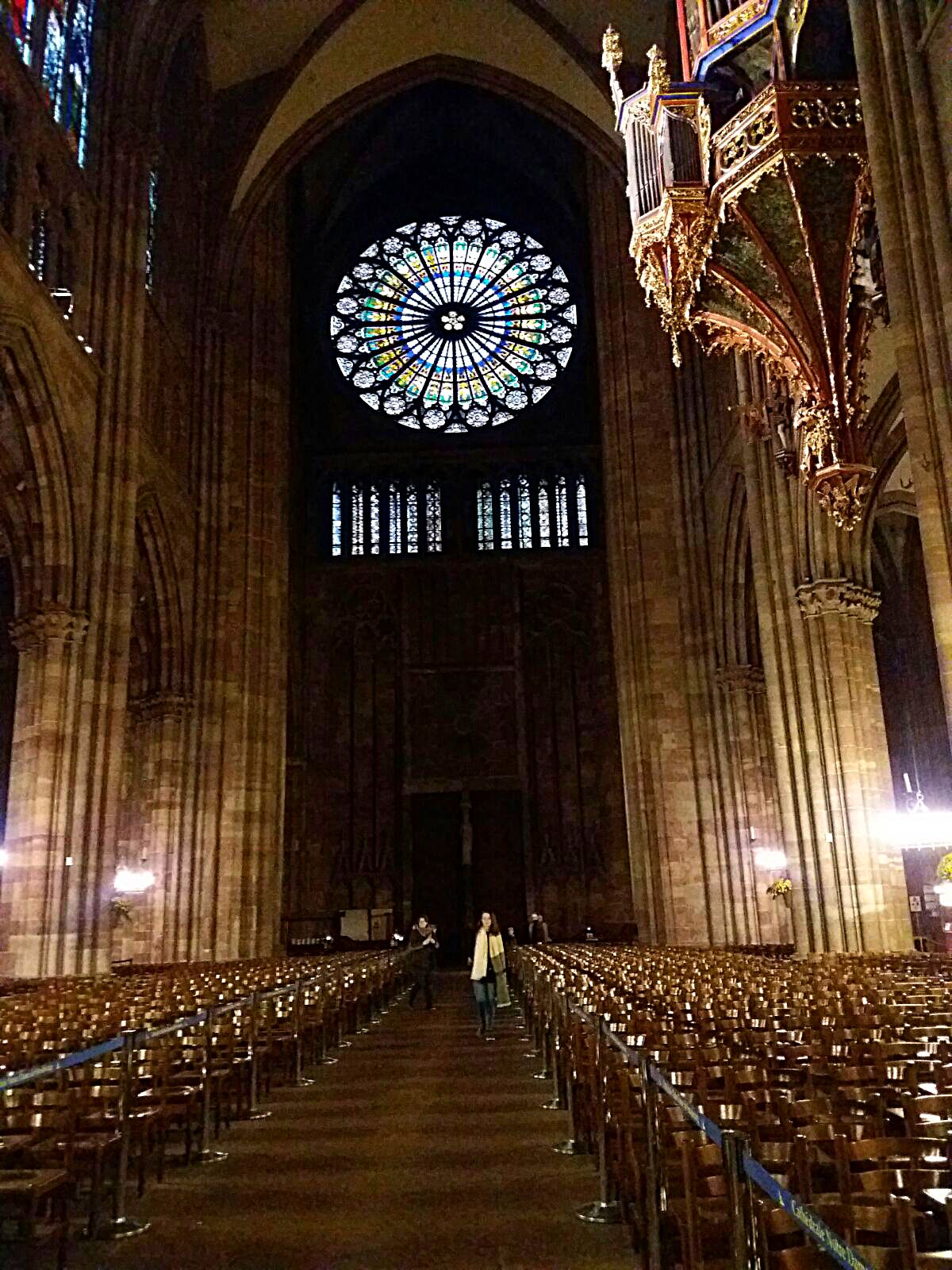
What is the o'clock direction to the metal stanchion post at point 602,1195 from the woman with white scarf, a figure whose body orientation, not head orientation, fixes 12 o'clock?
The metal stanchion post is roughly at 12 o'clock from the woman with white scarf.

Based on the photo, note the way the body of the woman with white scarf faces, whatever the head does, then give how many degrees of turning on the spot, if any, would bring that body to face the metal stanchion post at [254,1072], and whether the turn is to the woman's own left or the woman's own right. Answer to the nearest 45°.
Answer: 0° — they already face it

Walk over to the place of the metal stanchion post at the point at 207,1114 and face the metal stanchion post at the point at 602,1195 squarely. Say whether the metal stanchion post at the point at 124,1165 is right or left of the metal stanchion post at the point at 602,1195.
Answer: right

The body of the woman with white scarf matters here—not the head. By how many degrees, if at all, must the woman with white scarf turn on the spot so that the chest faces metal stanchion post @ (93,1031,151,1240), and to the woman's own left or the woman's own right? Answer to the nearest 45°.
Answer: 0° — they already face it

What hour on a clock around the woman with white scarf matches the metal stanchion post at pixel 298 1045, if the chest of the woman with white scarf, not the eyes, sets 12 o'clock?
The metal stanchion post is roughly at 1 o'clock from the woman with white scarf.

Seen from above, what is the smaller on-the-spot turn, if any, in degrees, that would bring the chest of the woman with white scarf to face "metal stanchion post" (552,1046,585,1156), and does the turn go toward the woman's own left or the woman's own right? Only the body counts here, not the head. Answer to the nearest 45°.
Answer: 0° — they already face it

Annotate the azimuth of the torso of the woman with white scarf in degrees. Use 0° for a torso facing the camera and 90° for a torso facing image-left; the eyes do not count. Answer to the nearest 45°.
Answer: approximately 0°

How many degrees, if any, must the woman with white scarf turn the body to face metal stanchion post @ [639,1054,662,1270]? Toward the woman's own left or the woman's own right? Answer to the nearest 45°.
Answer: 0° — they already face it

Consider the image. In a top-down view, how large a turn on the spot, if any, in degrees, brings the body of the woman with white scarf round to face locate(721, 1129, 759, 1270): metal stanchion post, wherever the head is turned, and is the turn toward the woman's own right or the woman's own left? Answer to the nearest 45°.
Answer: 0° — they already face it

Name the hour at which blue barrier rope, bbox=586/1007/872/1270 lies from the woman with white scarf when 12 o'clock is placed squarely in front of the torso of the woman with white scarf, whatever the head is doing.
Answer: The blue barrier rope is roughly at 12 o'clock from the woman with white scarf.

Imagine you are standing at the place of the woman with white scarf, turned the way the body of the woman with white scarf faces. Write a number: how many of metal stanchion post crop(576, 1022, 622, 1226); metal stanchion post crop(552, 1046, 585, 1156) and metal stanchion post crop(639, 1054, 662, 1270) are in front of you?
3

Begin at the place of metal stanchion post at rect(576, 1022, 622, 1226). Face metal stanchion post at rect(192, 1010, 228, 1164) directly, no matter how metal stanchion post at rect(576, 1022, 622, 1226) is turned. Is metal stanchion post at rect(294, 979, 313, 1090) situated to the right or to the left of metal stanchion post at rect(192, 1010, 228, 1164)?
right
